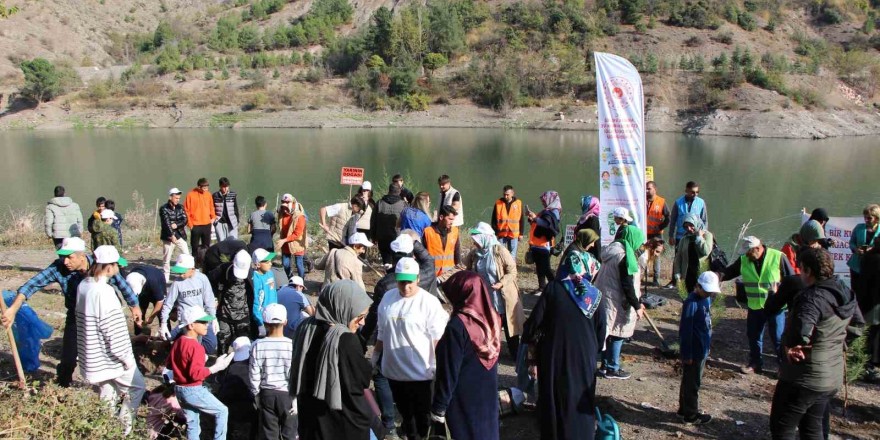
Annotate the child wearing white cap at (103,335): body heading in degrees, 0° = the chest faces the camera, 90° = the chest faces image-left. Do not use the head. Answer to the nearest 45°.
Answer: approximately 225°

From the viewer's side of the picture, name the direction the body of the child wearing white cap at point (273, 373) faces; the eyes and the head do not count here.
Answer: away from the camera

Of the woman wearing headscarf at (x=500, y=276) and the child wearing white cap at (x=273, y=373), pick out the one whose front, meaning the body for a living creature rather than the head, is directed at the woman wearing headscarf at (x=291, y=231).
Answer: the child wearing white cap

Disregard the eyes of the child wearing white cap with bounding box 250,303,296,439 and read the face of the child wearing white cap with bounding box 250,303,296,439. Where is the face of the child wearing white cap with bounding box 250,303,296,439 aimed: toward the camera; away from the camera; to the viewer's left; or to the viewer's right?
away from the camera

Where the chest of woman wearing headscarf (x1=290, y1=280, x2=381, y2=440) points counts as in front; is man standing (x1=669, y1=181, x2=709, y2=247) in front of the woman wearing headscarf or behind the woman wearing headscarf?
in front

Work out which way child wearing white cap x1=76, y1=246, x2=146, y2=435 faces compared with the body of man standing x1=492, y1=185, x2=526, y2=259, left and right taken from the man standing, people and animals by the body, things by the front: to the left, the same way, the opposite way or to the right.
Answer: the opposite way

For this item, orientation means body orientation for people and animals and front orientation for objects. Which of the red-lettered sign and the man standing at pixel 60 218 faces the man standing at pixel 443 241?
the red-lettered sign

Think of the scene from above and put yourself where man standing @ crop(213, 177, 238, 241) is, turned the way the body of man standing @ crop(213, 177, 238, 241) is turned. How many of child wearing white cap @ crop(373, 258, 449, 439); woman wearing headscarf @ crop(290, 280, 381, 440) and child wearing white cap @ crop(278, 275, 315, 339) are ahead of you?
3

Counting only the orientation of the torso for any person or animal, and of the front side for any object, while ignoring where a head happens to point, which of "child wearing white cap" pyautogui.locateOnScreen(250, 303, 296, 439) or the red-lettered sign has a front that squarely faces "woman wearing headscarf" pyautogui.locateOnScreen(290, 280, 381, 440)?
the red-lettered sign

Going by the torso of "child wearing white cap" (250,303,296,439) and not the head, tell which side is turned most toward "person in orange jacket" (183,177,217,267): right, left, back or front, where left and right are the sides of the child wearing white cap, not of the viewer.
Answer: front
